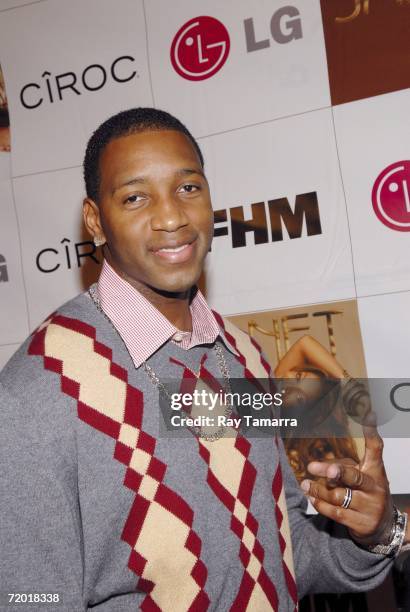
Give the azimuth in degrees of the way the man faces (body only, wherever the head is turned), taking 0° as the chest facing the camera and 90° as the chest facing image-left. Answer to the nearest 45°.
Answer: approximately 315°
